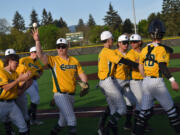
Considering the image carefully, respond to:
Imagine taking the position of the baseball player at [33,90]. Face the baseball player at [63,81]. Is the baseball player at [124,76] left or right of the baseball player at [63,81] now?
left

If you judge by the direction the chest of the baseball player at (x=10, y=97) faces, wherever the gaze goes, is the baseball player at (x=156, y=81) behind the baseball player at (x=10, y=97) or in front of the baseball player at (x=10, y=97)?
in front

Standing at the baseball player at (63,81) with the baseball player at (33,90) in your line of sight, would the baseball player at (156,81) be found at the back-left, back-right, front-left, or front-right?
back-right

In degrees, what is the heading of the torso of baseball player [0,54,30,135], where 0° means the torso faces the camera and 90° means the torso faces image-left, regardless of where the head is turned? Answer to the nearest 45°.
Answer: approximately 315°

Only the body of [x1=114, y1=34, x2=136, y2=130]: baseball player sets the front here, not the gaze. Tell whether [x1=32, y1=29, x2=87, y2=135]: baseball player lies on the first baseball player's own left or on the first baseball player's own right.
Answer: on the first baseball player's own right
